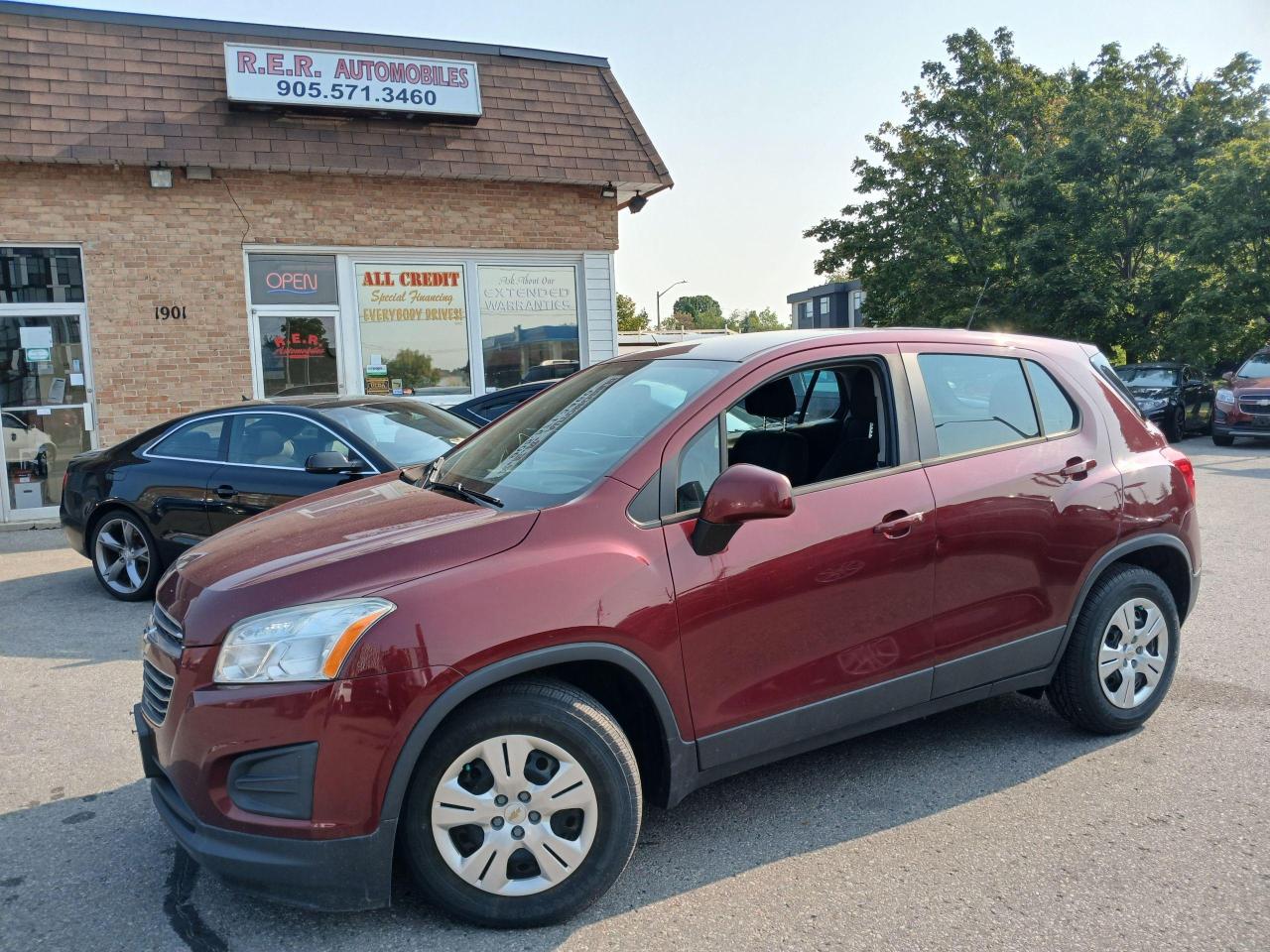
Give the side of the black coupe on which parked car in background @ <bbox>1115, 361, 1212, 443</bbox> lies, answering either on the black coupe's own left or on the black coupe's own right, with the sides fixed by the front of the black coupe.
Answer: on the black coupe's own left

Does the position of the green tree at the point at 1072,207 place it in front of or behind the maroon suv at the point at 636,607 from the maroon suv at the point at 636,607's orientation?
behind

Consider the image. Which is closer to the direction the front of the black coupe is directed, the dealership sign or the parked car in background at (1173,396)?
the parked car in background

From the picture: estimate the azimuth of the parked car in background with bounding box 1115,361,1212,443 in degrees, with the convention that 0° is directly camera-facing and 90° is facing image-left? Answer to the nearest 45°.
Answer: approximately 45°

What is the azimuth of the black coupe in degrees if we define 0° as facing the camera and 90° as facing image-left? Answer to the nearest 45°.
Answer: approximately 315°

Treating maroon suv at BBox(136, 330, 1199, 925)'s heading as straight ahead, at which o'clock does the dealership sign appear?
The dealership sign is roughly at 4 o'clock from the maroon suv.

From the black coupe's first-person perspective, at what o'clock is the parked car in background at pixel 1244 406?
The parked car in background is roughly at 10 o'clock from the black coupe.

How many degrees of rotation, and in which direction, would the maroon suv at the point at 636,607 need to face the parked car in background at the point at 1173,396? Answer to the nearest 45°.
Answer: approximately 180°
